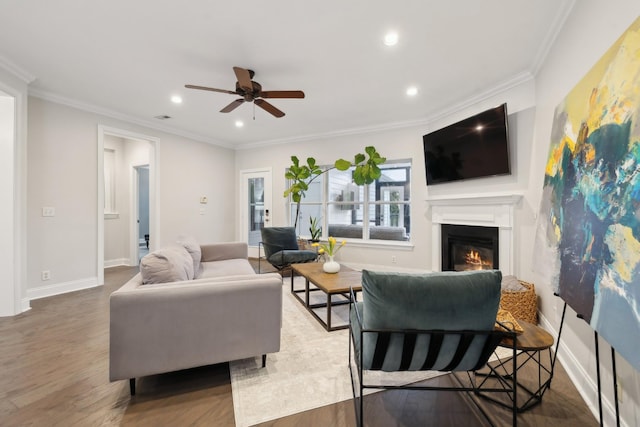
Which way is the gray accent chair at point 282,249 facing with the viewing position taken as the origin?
facing the viewer and to the right of the viewer

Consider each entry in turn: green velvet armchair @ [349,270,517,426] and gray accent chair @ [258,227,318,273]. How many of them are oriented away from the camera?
1

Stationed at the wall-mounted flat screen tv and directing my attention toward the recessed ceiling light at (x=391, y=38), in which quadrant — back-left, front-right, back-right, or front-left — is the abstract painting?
front-left

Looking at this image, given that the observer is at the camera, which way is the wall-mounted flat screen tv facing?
facing the viewer and to the left of the viewer

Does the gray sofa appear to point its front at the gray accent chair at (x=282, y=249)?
no

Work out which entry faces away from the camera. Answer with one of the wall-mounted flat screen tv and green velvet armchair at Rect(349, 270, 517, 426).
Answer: the green velvet armchair

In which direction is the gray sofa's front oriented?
to the viewer's right

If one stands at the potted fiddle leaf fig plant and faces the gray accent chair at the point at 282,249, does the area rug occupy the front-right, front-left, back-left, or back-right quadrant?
front-left

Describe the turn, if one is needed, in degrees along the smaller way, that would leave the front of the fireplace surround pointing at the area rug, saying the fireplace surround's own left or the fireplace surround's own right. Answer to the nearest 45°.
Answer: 0° — it already faces it

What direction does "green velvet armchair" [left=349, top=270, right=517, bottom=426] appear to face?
away from the camera

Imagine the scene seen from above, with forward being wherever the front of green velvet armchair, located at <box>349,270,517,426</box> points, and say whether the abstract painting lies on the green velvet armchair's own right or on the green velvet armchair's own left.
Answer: on the green velvet armchair's own right

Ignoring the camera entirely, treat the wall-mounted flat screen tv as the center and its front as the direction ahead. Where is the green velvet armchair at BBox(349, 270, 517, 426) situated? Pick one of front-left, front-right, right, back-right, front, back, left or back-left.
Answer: front-left

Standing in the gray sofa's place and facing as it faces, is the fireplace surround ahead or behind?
ahead

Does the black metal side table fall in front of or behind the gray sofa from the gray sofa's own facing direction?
in front

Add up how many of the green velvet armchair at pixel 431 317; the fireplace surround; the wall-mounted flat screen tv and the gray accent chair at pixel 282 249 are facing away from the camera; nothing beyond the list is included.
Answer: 1

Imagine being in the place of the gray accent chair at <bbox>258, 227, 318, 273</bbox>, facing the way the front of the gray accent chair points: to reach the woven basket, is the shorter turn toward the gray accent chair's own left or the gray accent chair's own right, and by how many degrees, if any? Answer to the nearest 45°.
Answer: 0° — it already faces it

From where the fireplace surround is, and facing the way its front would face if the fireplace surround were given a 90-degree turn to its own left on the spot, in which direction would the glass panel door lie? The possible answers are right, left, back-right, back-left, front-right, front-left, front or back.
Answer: back-right
